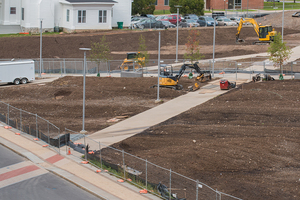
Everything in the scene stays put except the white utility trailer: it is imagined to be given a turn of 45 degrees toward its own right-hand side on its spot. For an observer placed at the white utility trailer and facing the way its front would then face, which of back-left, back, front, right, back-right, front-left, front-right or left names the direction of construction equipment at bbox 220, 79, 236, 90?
back

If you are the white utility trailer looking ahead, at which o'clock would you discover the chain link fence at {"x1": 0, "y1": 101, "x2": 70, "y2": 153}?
The chain link fence is roughly at 9 o'clock from the white utility trailer.

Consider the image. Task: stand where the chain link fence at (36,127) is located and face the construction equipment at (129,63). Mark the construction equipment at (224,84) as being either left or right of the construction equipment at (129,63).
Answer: right

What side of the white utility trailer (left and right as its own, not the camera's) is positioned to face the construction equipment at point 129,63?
back

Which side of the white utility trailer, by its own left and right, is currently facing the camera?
left
